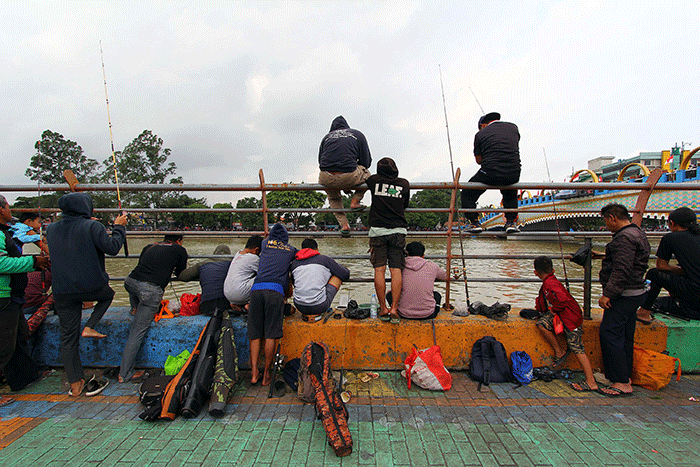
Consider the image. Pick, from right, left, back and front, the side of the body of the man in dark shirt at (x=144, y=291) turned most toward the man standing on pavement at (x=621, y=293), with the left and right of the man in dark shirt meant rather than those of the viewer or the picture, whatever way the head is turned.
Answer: right

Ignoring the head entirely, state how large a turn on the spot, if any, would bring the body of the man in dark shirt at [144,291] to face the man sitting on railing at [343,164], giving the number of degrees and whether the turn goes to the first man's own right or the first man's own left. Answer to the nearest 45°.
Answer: approximately 45° to the first man's own right

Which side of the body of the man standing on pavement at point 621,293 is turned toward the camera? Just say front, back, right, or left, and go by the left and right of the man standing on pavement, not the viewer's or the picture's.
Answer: left

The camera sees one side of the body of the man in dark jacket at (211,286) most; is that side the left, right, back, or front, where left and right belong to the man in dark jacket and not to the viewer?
back

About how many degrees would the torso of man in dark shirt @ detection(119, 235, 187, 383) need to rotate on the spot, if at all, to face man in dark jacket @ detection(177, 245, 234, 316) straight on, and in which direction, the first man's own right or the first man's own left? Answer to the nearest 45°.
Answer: approximately 45° to the first man's own right

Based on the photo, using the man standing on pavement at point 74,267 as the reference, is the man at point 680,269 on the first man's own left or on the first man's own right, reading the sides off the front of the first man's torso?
on the first man's own right

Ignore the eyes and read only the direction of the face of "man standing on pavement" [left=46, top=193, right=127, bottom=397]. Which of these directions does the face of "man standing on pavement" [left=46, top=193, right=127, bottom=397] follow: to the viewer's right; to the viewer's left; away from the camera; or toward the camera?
away from the camera

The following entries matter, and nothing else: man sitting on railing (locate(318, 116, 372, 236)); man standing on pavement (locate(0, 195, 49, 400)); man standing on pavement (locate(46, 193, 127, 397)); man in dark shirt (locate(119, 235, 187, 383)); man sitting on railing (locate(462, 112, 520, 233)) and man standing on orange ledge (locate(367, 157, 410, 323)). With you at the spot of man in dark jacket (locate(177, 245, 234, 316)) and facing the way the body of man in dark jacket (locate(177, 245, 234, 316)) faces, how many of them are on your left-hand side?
3

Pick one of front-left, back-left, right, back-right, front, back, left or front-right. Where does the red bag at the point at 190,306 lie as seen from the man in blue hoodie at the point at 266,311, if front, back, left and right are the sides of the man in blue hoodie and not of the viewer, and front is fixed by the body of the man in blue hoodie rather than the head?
front-left

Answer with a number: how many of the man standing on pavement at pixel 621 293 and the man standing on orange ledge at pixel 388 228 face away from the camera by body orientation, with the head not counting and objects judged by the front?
1

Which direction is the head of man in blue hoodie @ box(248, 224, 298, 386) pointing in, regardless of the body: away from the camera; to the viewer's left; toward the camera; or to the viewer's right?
away from the camera

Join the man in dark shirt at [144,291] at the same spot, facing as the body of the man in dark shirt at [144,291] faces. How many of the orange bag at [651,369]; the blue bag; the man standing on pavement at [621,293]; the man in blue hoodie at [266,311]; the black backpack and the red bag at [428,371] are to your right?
6

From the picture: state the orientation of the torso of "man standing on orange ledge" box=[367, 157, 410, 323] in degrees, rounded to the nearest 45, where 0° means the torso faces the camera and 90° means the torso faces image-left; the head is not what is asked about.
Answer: approximately 180°

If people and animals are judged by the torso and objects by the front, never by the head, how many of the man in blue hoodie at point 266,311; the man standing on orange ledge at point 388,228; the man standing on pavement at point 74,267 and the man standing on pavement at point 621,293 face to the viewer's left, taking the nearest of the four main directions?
1

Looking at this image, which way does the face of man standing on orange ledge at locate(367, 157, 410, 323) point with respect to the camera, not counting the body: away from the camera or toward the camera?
away from the camera

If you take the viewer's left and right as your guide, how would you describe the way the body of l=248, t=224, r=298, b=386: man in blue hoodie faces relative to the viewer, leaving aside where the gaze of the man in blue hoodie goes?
facing away from the viewer

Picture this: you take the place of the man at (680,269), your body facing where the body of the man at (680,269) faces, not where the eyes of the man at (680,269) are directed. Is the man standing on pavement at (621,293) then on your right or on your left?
on your left

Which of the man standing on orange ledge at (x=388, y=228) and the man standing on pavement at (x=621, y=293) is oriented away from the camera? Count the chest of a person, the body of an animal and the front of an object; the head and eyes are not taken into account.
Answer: the man standing on orange ledge at (x=388, y=228)

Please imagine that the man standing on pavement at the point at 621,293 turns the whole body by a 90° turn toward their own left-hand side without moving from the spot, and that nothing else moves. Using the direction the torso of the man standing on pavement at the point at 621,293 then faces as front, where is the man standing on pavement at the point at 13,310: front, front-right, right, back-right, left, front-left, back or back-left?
front-right
